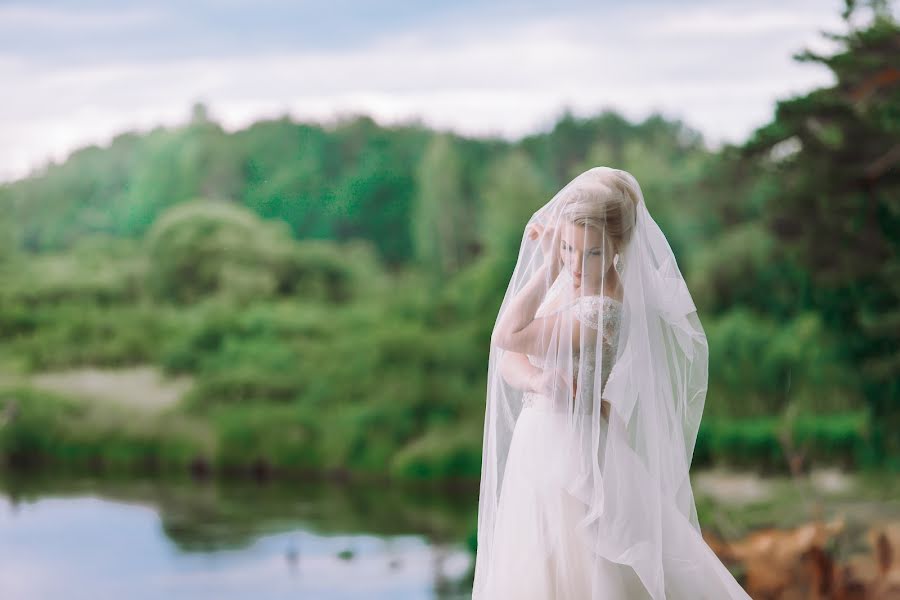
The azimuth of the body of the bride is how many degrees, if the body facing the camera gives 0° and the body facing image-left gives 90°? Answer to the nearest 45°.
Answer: approximately 45°

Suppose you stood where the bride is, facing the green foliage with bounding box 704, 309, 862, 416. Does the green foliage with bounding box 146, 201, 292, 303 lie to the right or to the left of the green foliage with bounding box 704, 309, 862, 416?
left

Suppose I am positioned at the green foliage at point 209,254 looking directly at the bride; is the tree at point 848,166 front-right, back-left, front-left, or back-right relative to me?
front-left

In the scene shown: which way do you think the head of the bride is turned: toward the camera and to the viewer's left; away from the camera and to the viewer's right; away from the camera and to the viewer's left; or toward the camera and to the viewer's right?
toward the camera and to the viewer's left

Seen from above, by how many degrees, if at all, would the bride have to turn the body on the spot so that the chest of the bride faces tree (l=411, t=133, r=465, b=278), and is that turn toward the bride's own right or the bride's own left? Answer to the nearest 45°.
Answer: approximately 135° to the bride's own right

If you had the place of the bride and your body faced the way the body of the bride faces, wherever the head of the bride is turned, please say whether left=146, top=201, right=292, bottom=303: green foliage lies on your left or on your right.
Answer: on your right

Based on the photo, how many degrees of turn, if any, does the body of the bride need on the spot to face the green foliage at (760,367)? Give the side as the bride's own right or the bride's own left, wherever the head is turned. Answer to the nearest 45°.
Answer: approximately 135° to the bride's own right

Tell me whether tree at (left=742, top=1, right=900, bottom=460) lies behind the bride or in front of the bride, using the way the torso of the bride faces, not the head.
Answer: behind

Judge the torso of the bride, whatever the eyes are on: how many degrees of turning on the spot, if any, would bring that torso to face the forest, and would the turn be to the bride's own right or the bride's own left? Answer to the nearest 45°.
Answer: approximately 135° to the bride's own right

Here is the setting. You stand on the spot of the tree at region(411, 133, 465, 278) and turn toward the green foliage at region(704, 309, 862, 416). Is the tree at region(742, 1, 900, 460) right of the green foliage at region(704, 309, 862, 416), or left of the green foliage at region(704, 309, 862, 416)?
right
